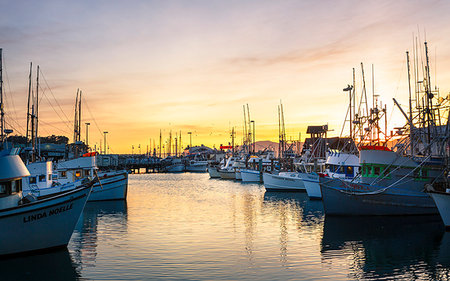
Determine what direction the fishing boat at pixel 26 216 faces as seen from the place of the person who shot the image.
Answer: facing to the right of the viewer

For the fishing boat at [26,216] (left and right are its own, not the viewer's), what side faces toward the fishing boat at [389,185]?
front
